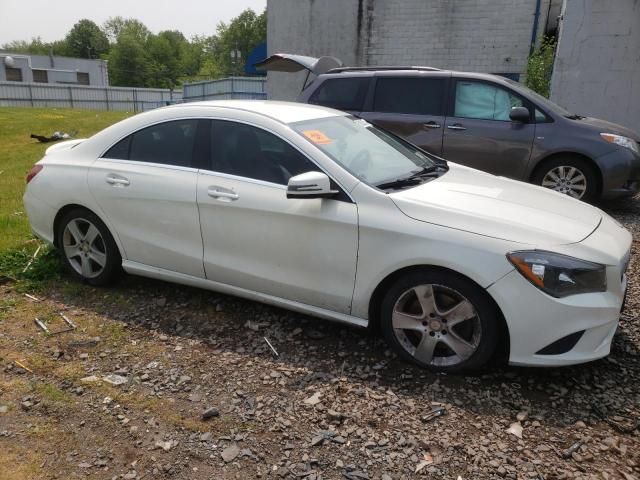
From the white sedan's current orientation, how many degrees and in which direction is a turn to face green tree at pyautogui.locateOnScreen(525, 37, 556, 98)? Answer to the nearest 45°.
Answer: approximately 90° to its left

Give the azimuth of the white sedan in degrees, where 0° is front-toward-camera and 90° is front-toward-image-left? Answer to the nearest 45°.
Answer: approximately 315°
